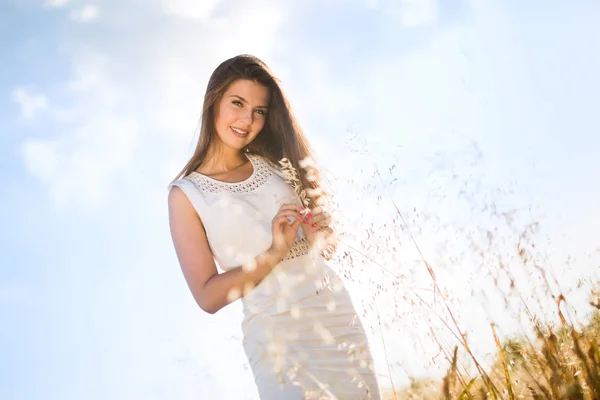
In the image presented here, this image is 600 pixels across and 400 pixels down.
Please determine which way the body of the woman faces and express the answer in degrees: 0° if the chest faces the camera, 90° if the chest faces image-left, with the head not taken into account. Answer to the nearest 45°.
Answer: approximately 315°
